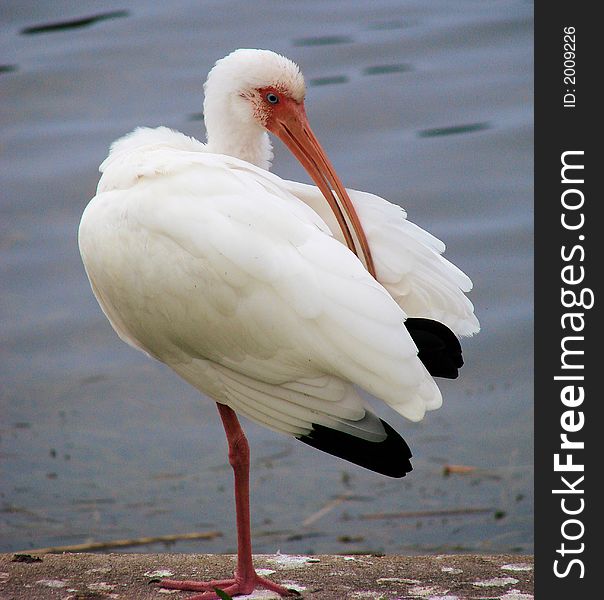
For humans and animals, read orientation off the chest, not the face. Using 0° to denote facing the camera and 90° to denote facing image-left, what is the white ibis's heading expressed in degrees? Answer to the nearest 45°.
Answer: approximately 90°
